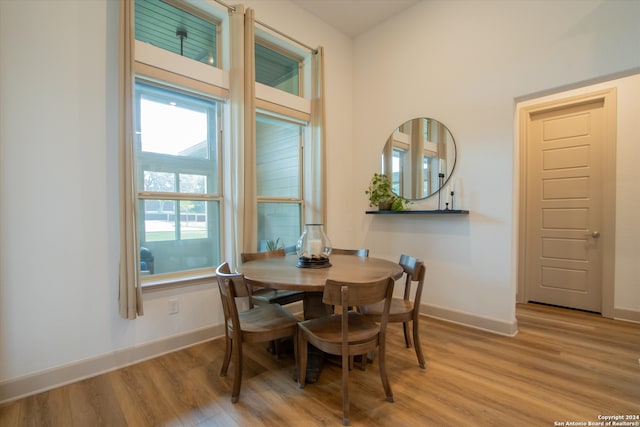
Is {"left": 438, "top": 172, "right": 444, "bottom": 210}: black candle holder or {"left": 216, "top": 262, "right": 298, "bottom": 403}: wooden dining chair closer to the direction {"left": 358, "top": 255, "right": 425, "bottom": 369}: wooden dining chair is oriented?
the wooden dining chair

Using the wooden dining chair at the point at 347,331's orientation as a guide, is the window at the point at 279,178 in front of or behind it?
in front

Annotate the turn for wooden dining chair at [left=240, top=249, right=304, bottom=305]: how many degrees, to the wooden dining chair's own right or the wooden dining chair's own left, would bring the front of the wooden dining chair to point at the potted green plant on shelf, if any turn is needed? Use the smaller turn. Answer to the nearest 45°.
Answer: approximately 90° to the wooden dining chair's own left

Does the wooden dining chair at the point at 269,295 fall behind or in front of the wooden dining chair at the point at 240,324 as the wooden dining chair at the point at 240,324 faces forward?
in front

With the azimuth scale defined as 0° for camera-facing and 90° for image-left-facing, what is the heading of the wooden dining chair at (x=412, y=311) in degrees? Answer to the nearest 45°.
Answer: approximately 45°

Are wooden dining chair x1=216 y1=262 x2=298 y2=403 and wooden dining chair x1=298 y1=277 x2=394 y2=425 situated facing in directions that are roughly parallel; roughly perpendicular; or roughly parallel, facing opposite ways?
roughly perpendicular

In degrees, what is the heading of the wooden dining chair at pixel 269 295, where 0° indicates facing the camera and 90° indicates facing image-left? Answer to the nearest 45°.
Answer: approximately 315°

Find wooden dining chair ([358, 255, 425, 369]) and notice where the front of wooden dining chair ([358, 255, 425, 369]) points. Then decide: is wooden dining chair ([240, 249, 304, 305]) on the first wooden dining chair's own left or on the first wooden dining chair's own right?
on the first wooden dining chair's own right

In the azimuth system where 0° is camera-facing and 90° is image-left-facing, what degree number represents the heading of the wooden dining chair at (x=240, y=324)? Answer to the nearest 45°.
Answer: approximately 225°

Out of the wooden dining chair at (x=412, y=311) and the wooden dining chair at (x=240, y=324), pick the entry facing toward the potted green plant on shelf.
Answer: the wooden dining chair at (x=240, y=324)

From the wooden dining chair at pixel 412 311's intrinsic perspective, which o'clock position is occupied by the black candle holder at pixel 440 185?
The black candle holder is roughly at 5 o'clock from the wooden dining chair.

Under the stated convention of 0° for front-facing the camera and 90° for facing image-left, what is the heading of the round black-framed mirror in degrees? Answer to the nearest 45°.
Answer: approximately 45°

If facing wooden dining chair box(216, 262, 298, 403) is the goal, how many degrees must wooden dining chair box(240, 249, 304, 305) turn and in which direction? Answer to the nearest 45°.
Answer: approximately 45° to its right

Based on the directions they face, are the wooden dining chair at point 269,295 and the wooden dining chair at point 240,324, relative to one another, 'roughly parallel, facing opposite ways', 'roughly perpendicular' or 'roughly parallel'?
roughly perpendicular
